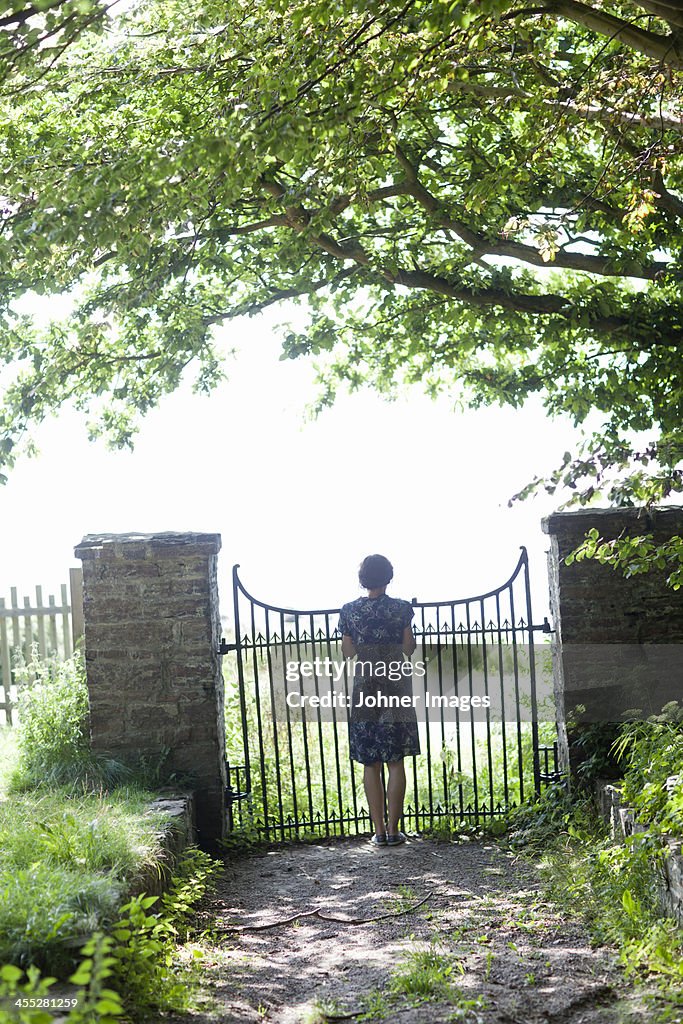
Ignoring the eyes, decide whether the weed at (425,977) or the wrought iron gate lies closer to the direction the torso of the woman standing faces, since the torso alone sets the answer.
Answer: the wrought iron gate

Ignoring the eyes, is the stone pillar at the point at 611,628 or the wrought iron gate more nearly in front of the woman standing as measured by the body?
the wrought iron gate

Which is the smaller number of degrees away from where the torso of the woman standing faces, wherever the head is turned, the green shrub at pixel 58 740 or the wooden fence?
the wooden fence

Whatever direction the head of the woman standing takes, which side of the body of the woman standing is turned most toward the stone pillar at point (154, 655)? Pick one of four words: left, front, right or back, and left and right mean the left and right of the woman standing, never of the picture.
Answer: left

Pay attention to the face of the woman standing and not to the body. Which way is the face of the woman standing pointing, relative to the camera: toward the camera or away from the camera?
away from the camera

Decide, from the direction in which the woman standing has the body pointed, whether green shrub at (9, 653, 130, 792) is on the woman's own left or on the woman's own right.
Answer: on the woman's own left

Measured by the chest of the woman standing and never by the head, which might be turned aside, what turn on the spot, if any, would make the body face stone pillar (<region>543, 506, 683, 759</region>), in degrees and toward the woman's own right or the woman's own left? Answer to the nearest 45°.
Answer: approximately 90° to the woman's own right

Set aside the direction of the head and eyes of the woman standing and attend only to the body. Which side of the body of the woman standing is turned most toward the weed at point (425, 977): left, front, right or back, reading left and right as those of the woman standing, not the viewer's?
back

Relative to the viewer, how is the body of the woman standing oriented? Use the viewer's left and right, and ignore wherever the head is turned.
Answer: facing away from the viewer

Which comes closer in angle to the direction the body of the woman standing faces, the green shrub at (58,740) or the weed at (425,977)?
the green shrub

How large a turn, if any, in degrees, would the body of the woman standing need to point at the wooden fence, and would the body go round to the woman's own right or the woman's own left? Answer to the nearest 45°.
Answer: approximately 45° to the woman's own left
